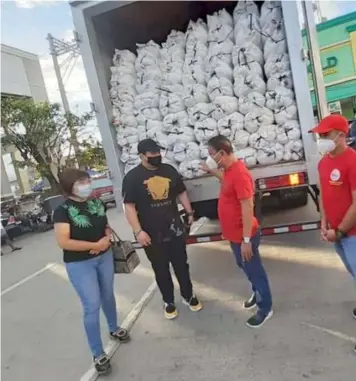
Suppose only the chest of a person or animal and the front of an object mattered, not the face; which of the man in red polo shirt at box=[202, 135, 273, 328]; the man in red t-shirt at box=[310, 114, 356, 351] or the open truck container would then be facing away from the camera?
the open truck container

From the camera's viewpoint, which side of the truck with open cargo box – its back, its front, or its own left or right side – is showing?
back

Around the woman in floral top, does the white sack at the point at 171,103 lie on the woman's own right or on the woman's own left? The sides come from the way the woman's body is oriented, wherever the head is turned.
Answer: on the woman's own left

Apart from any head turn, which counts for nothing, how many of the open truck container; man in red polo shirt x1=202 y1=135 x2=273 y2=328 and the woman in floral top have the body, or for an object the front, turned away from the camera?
1

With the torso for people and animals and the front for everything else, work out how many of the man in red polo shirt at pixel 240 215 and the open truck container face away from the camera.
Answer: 1

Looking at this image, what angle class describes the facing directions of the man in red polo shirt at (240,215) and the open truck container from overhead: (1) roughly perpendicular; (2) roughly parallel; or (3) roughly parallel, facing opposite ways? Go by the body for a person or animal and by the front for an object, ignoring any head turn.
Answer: roughly perpendicular

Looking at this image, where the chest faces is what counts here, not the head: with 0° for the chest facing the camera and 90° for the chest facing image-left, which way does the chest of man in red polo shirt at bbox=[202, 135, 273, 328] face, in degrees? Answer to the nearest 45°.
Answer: approximately 90°

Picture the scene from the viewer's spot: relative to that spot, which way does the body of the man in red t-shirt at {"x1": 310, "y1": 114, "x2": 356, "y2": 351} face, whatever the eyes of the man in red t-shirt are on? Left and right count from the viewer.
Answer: facing the viewer and to the left of the viewer

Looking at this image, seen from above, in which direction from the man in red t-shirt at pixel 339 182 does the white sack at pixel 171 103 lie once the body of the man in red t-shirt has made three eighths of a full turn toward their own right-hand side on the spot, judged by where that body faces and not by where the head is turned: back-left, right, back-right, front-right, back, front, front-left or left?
front-left

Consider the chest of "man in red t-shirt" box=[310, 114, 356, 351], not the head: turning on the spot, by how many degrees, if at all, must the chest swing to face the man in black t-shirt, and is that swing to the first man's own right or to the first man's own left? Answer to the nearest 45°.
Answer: approximately 45° to the first man's own right

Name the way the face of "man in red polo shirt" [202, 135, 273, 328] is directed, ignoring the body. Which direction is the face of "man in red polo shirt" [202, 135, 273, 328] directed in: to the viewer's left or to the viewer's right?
to the viewer's left

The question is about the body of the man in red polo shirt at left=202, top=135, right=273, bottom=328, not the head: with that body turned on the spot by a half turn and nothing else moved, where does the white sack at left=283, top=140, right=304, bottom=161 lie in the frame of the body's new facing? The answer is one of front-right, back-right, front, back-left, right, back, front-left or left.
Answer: front-left

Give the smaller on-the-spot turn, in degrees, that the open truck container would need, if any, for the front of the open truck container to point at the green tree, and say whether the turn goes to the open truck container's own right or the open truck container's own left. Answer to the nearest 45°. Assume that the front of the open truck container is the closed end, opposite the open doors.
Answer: approximately 45° to the open truck container's own left

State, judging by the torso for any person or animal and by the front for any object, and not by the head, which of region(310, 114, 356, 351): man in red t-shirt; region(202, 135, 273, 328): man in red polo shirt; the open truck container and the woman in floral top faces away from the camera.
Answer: the open truck container
